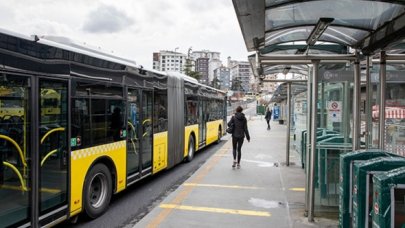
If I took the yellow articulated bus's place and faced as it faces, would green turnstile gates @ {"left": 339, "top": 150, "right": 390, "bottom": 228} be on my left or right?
on my right

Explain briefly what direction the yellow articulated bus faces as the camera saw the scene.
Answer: facing away from the viewer and to the right of the viewer

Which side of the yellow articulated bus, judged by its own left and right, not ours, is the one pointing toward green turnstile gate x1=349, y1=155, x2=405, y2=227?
right

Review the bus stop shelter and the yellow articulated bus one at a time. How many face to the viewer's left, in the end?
1

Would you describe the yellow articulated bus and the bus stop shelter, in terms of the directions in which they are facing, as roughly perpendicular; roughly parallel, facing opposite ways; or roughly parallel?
roughly perpendicular

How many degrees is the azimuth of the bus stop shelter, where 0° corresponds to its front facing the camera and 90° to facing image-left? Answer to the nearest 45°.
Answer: approximately 90°

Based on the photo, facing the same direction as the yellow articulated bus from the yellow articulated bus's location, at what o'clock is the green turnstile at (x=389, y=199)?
The green turnstile is roughly at 3 o'clock from the yellow articulated bus.

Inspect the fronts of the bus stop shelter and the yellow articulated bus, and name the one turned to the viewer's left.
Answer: the bus stop shelter

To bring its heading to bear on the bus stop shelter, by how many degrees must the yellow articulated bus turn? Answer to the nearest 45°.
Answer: approximately 45° to its right
